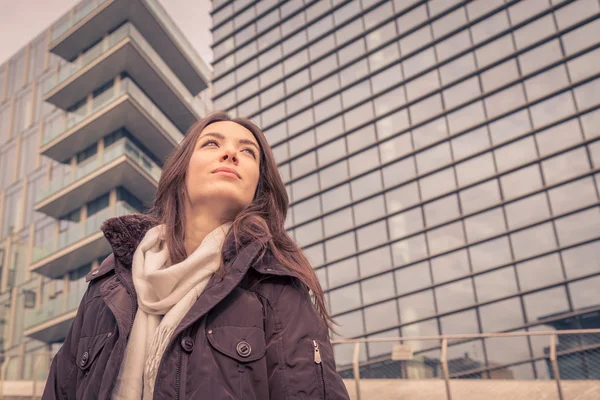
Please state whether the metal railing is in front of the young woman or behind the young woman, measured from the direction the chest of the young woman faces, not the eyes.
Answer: behind

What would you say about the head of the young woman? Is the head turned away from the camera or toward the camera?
toward the camera

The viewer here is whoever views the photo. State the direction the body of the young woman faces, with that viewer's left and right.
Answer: facing the viewer and to the left of the viewer

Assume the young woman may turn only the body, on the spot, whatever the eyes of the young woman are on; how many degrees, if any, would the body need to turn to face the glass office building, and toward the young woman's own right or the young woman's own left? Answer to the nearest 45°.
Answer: approximately 180°
